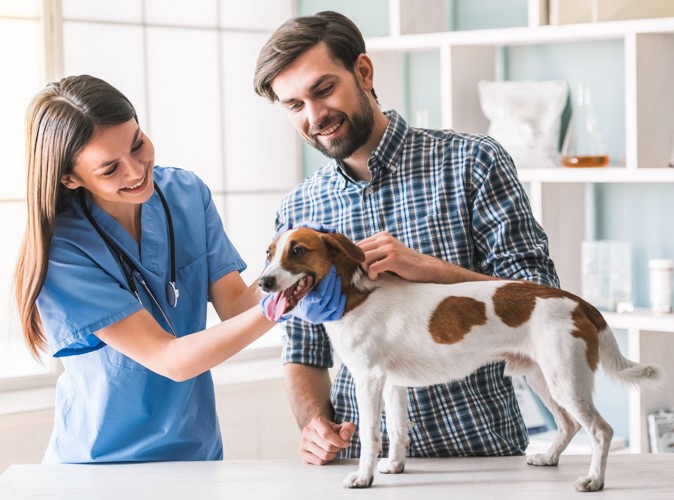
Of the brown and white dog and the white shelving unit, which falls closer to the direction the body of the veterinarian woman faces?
the brown and white dog

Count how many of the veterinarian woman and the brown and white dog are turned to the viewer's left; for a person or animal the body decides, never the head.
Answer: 1

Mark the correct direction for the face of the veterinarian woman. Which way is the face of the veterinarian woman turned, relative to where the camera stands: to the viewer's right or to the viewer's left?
to the viewer's right

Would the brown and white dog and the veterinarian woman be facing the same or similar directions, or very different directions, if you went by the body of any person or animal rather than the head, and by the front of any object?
very different directions

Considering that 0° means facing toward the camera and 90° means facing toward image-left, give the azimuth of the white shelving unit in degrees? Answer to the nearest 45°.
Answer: approximately 45°

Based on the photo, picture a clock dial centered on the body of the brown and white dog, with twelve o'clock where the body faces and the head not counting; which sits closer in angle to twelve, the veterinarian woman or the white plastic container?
the veterinarian woman

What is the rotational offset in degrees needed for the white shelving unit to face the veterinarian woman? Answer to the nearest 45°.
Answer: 0° — it already faces them

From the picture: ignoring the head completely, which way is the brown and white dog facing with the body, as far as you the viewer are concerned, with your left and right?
facing to the left of the viewer

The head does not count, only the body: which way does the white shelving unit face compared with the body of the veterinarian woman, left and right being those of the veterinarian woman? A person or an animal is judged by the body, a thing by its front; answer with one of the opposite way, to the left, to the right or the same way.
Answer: to the right
